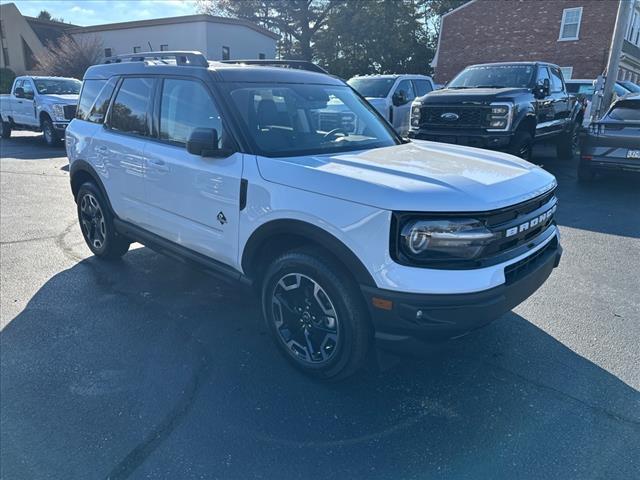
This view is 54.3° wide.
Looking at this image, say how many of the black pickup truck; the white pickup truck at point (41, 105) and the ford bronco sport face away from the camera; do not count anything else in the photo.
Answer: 0

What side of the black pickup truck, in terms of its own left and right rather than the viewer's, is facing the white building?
right

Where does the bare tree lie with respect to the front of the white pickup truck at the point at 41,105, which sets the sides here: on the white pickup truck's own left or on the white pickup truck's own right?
on the white pickup truck's own left

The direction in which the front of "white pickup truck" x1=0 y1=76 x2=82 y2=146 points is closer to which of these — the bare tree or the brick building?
the brick building

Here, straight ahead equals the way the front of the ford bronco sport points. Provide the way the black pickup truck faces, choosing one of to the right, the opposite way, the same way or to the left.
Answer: to the right

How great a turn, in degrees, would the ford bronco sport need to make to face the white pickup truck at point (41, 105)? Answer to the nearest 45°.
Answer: approximately 180°

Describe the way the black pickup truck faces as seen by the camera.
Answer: facing the viewer and to the left of the viewer

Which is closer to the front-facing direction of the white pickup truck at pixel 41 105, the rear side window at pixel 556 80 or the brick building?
the rear side window

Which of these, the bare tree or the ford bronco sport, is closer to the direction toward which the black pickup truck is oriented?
the ford bronco sport

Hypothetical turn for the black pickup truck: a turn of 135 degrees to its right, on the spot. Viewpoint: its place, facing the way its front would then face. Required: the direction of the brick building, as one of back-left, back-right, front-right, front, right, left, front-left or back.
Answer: front

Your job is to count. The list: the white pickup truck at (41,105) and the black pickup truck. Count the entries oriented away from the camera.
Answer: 0

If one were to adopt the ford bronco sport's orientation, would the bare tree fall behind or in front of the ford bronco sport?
behind

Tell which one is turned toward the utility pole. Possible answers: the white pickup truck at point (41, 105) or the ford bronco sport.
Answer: the white pickup truck

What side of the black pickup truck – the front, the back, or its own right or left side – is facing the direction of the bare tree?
right

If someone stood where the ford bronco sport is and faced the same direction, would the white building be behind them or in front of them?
behind

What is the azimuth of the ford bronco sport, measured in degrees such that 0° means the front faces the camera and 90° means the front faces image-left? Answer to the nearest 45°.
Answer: approximately 315°

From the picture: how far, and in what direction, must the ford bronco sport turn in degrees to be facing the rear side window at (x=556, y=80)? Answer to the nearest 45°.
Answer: approximately 90° to its left
